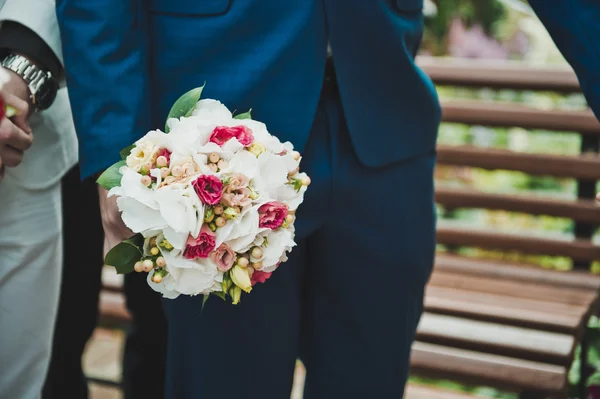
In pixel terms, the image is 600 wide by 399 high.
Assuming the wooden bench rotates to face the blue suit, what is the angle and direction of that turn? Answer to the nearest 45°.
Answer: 0° — it already faces it

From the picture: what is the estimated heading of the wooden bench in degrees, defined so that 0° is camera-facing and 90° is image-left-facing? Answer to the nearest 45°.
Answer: approximately 45°
